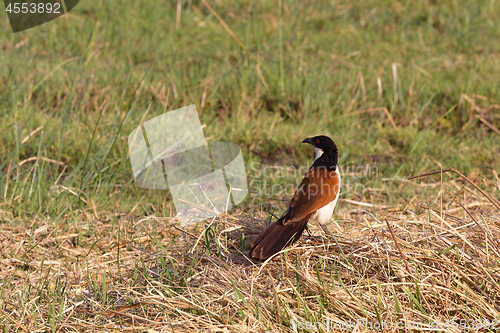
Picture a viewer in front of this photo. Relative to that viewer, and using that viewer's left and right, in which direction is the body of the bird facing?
facing away from the viewer and to the right of the viewer
